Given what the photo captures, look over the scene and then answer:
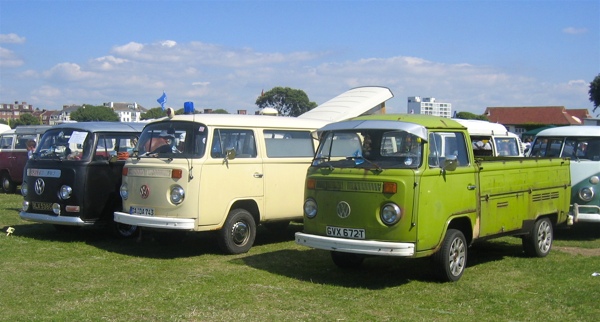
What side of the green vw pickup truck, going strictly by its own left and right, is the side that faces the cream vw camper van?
right

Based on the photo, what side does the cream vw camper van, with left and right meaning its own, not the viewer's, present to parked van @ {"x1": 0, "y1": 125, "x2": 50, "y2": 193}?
right

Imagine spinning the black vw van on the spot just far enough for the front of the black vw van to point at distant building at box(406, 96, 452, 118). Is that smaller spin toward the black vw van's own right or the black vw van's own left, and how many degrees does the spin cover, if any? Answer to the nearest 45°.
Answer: approximately 135° to the black vw van's own left

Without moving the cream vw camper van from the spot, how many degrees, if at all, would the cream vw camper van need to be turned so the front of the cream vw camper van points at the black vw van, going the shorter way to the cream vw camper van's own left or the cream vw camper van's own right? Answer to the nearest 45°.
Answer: approximately 90° to the cream vw camper van's own right

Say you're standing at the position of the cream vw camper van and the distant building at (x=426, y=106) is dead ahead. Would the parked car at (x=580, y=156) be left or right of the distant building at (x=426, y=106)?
right

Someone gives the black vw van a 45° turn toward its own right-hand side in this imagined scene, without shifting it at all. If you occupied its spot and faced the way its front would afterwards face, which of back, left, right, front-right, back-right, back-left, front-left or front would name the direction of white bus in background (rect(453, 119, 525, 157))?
back

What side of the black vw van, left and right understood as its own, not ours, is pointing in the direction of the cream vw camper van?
left

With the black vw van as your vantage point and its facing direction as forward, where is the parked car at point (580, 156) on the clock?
The parked car is roughly at 8 o'clock from the black vw van.

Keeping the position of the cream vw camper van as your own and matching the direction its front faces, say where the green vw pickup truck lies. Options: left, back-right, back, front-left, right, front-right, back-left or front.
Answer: left

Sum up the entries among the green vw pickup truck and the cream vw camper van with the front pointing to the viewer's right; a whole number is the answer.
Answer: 0

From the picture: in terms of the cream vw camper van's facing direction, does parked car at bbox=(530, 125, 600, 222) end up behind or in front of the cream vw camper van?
behind

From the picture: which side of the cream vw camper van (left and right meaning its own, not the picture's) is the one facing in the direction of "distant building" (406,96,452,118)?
back

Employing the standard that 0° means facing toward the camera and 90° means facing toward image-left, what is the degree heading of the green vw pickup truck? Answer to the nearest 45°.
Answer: approximately 45°

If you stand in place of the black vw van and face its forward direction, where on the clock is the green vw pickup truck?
The green vw pickup truck is roughly at 9 o'clock from the black vw van.
